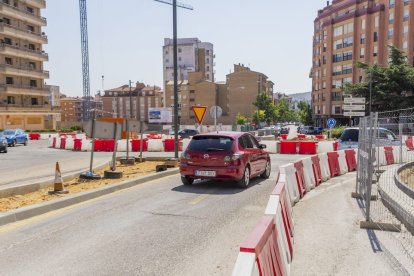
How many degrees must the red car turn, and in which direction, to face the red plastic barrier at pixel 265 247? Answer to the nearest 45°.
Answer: approximately 135° to its right

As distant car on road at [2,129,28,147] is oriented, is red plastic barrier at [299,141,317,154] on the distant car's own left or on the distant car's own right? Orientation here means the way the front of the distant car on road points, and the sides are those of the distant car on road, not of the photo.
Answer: on the distant car's own left

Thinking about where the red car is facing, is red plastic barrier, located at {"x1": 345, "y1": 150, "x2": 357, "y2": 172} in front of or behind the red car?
in front

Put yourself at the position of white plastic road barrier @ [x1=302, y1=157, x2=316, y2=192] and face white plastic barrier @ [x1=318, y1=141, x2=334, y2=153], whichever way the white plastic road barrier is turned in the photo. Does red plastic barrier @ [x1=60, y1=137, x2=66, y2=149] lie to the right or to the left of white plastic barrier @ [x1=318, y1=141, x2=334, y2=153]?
left

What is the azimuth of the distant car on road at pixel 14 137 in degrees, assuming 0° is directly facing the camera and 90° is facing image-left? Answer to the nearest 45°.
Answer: approximately 45°

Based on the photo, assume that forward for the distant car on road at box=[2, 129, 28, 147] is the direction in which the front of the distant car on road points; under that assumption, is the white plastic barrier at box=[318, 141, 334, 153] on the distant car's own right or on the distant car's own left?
on the distant car's own left

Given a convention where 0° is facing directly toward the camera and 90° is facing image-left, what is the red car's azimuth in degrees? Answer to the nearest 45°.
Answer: approximately 225°

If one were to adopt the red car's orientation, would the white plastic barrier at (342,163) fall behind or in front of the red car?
in front

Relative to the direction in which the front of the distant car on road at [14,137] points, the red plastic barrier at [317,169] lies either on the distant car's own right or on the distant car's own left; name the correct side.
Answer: on the distant car's own left

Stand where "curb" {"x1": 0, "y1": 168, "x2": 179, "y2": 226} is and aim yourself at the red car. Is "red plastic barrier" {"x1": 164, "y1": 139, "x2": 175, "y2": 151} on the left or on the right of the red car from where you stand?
left

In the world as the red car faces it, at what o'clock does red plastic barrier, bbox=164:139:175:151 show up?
The red plastic barrier is roughly at 10 o'clock from the red car.
